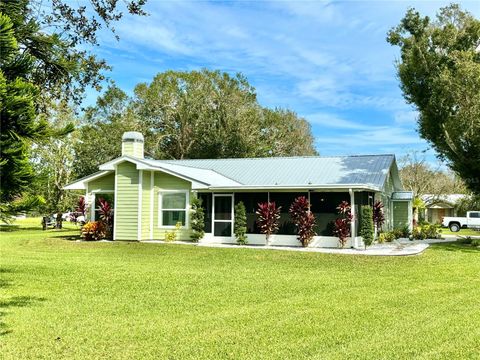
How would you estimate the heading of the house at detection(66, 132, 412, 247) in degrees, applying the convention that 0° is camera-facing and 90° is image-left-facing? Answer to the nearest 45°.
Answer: approximately 0°

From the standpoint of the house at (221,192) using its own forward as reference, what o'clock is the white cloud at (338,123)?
The white cloud is roughly at 7 o'clock from the house.

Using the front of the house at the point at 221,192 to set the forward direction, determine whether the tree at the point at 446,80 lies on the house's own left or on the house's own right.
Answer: on the house's own left

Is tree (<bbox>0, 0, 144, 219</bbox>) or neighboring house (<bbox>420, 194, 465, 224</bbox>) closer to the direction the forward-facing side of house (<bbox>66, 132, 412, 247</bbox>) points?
the tree

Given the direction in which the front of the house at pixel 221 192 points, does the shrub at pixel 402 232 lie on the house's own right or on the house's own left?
on the house's own left

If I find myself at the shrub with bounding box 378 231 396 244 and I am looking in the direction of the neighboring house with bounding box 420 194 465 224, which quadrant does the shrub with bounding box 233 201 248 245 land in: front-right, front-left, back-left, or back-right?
back-left

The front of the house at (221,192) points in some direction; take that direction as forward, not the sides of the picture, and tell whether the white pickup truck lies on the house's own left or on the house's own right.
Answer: on the house's own left

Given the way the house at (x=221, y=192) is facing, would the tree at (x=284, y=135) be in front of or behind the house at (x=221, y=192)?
behind

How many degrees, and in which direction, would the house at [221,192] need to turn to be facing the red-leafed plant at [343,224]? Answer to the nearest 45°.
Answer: approximately 45° to its left

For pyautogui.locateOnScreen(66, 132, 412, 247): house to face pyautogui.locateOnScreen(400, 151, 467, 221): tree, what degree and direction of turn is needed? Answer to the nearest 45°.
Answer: approximately 135° to its left

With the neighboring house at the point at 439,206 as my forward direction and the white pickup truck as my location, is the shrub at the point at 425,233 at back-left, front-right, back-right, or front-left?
back-left

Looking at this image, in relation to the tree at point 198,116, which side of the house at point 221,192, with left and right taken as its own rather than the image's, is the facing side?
back

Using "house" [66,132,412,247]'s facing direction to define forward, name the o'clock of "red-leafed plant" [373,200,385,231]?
The red-leafed plant is roughly at 9 o'clock from the house.
